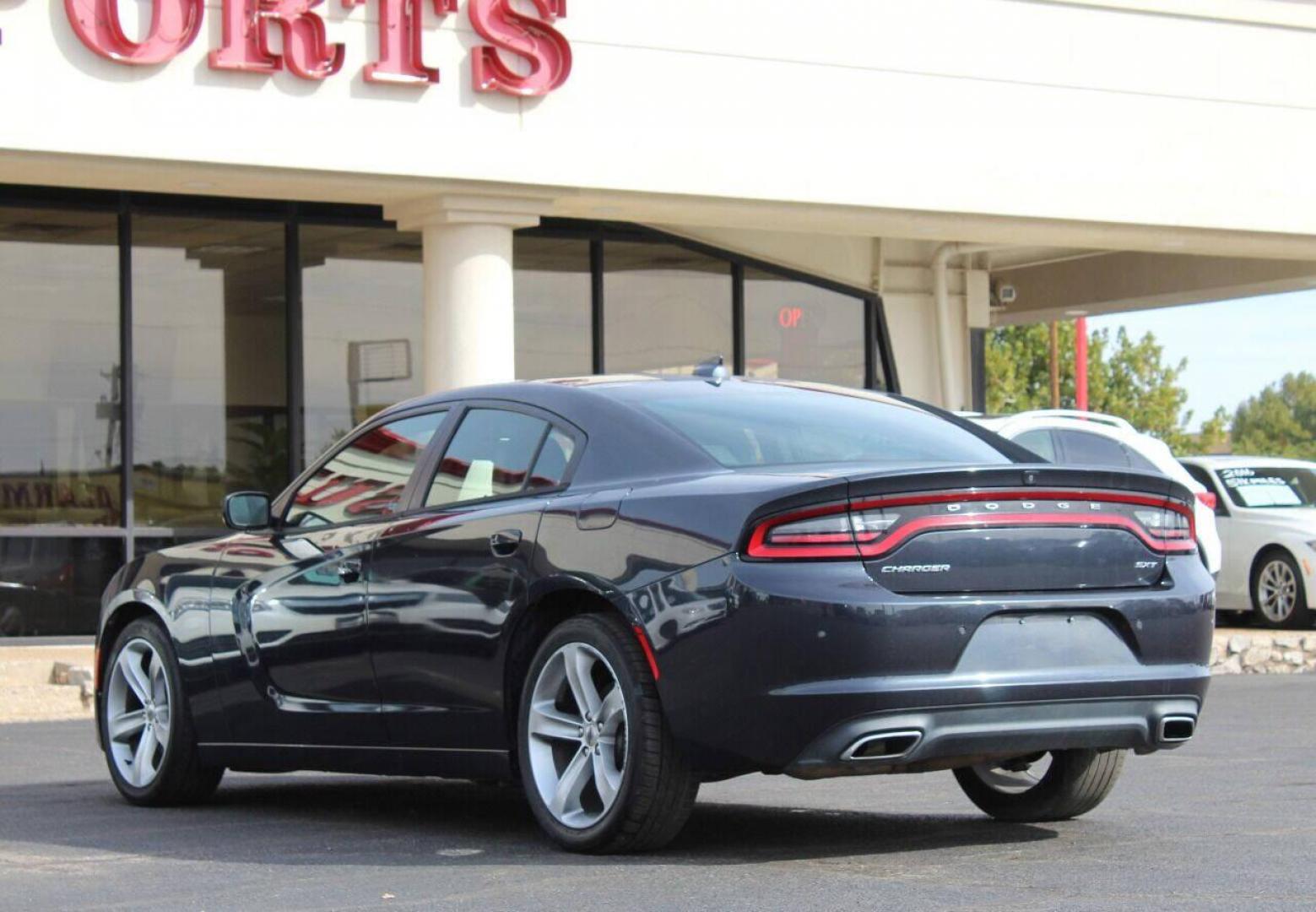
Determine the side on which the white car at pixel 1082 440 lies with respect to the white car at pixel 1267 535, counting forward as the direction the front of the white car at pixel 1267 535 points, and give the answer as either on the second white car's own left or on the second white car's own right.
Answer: on the second white car's own right

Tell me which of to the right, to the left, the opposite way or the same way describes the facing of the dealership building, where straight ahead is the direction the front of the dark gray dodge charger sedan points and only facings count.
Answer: the opposite way

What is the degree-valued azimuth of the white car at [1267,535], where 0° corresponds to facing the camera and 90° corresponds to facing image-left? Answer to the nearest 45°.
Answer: approximately 315°

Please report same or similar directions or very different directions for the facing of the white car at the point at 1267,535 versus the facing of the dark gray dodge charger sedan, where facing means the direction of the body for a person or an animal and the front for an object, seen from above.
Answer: very different directions

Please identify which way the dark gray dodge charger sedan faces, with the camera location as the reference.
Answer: facing away from the viewer and to the left of the viewer

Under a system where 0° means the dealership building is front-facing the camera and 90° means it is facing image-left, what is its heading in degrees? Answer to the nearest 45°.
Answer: approximately 315°
